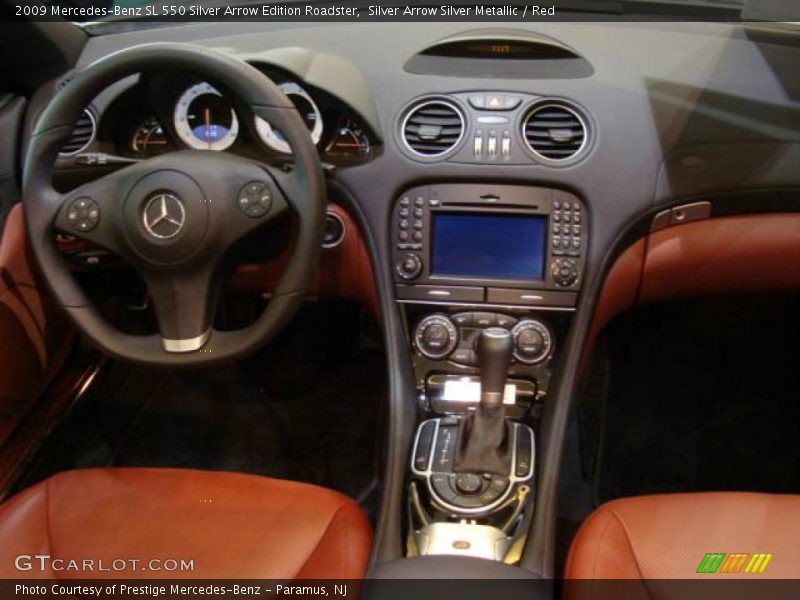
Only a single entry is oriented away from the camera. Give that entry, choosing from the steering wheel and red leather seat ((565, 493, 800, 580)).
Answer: the red leather seat

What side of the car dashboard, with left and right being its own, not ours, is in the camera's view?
front

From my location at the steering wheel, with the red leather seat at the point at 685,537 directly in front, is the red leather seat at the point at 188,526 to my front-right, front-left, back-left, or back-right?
front-right

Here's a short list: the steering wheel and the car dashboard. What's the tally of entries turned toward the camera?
2

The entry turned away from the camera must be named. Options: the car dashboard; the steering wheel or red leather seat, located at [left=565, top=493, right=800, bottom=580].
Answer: the red leather seat

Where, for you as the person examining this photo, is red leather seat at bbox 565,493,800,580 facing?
facing away from the viewer

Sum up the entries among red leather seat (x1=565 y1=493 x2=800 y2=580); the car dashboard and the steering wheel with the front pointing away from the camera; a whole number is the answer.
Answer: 1

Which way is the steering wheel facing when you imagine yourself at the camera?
facing the viewer

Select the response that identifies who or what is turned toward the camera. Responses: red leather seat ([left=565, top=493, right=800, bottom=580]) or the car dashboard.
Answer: the car dashboard

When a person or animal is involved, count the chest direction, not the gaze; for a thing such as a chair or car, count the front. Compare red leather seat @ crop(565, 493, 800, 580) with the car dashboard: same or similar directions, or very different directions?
very different directions

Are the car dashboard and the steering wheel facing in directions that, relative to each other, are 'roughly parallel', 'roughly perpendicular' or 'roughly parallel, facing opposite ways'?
roughly parallel
